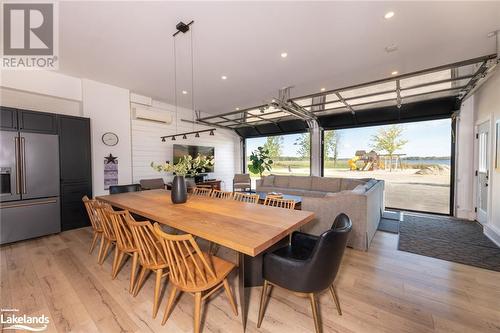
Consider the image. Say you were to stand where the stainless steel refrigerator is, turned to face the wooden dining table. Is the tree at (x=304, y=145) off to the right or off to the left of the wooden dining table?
left

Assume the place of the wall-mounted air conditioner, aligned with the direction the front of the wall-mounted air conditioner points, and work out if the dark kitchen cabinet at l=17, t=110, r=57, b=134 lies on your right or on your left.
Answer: on your right

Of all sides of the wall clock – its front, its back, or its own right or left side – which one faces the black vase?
front

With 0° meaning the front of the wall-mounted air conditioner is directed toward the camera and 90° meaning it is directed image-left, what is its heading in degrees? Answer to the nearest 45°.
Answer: approximately 315°

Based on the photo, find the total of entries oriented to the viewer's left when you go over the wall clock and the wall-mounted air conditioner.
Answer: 0

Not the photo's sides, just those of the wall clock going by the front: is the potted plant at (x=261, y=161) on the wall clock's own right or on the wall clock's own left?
on the wall clock's own left

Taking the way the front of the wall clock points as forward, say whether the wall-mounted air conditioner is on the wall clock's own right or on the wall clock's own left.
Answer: on the wall clock's own left

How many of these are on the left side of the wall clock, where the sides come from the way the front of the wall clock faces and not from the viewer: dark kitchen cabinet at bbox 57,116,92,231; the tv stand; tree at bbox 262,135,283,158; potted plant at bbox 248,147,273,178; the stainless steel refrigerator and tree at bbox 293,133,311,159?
4

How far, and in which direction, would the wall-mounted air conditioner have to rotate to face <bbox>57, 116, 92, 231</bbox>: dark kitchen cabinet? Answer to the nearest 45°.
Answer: approximately 90° to its right

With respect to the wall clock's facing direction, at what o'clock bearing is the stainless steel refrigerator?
The stainless steel refrigerator is roughly at 2 o'clock from the wall clock.

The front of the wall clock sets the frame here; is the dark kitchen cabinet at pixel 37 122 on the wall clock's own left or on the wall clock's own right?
on the wall clock's own right

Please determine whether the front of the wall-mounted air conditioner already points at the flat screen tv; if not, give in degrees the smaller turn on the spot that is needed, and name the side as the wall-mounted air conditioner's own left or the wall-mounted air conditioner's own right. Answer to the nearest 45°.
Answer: approximately 90° to the wall-mounted air conditioner's own left

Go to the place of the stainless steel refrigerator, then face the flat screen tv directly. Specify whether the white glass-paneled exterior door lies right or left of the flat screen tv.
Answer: right

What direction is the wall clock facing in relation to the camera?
toward the camera

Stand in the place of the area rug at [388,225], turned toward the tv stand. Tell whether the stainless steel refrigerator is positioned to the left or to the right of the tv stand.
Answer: left

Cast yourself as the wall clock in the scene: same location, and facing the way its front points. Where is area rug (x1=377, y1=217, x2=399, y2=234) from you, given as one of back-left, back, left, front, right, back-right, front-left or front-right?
front-left

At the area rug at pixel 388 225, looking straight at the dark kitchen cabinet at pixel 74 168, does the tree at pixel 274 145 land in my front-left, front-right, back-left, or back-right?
front-right
